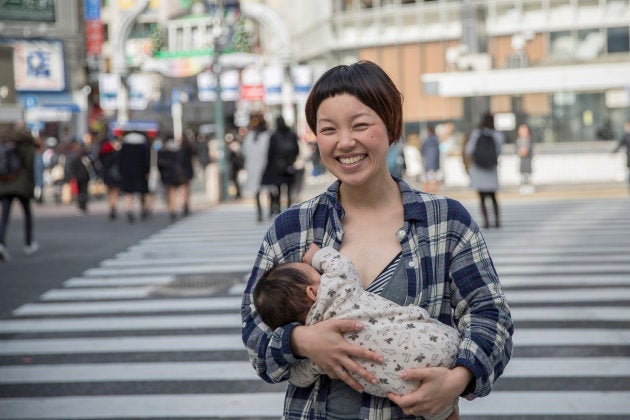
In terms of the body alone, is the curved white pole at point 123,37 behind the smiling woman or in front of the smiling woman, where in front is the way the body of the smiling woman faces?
behind

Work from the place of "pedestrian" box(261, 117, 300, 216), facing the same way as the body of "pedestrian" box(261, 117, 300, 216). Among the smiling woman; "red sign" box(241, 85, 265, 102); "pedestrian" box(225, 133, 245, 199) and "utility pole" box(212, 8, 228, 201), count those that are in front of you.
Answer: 3

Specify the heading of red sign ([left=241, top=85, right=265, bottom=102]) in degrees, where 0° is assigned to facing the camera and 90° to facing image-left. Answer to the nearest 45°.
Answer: approximately 0°

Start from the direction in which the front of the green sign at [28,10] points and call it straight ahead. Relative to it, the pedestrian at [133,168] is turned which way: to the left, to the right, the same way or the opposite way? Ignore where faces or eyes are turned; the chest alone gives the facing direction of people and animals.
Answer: the opposite way

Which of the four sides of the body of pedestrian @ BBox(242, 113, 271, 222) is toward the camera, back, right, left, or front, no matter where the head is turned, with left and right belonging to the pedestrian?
back

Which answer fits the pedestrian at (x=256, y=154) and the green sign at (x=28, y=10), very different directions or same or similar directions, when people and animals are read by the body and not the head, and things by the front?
very different directions

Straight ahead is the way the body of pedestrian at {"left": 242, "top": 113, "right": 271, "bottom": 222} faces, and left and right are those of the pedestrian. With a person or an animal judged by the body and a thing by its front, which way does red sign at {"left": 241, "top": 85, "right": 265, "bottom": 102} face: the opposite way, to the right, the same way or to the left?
the opposite way

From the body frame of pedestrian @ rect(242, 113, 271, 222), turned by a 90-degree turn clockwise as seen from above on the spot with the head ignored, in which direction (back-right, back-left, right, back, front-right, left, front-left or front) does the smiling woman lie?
right

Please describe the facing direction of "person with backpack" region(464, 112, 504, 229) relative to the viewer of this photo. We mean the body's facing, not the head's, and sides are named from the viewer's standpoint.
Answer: facing away from the viewer

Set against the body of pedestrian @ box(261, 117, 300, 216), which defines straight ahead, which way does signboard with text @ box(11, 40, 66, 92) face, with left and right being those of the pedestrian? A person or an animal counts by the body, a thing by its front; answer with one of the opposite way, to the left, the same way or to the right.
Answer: the opposite way
